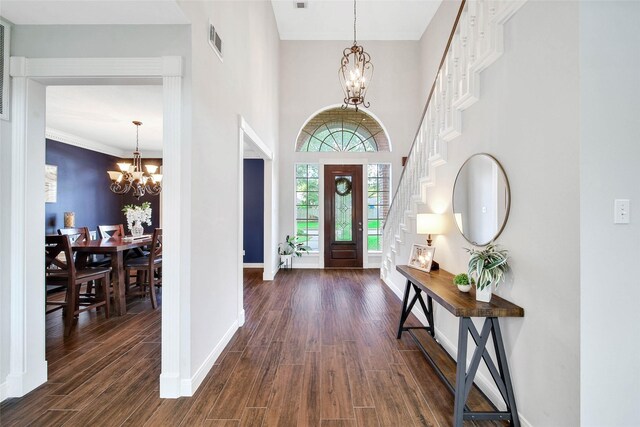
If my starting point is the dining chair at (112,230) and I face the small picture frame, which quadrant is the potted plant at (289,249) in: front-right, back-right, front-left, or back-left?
front-left

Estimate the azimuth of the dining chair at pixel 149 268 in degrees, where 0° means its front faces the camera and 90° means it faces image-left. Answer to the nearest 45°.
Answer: approximately 135°

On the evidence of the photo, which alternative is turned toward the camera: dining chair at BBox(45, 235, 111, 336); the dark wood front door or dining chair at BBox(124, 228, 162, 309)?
the dark wood front door

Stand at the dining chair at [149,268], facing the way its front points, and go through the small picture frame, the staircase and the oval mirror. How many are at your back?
3

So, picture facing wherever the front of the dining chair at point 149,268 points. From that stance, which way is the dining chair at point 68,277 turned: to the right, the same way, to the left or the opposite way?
to the right

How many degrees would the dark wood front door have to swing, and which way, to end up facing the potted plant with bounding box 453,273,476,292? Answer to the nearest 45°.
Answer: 0° — it already faces it

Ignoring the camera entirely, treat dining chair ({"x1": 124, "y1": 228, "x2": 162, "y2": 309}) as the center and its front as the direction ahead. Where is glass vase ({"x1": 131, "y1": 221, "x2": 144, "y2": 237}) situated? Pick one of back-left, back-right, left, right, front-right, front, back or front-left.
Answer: front-right

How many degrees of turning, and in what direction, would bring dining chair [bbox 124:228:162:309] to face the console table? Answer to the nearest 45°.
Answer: approximately 180°

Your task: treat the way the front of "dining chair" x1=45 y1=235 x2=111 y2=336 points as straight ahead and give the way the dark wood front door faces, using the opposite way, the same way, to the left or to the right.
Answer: the opposite way

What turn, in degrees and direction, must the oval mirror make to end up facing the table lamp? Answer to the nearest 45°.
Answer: approximately 90° to its right

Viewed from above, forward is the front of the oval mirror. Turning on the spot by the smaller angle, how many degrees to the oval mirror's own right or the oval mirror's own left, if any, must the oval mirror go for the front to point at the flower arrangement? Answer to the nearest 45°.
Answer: approximately 45° to the oval mirror's own right
